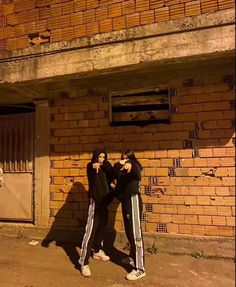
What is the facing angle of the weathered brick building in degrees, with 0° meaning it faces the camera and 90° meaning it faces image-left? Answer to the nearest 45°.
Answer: approximately 0°

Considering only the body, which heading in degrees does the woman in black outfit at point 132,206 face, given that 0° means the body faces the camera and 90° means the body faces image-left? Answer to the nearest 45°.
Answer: approximately 45°

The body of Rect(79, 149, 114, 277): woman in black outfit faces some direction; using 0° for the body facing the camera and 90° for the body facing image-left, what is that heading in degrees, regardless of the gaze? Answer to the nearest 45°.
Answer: approximately 315°
